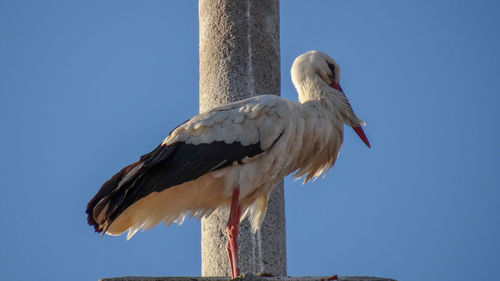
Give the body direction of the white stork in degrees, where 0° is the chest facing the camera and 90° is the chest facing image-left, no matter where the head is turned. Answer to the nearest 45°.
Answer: approximately 270°
